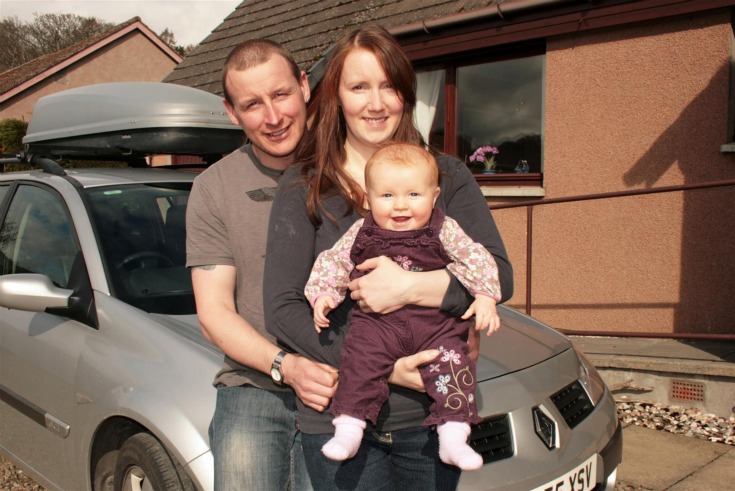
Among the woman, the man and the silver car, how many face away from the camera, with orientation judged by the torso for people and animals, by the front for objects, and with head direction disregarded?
0

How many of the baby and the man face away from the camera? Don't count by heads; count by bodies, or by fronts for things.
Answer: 0

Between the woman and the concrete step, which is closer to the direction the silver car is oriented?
the woman

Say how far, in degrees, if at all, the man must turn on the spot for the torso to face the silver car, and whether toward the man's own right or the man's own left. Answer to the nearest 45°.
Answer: approximately 180°

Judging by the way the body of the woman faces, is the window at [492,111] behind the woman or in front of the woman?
behind

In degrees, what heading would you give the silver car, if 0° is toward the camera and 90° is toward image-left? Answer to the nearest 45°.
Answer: approximately 315°

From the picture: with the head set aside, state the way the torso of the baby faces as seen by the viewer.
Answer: toward the camera

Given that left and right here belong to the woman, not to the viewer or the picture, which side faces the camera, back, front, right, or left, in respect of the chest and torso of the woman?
front

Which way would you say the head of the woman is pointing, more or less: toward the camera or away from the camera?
toward the camera

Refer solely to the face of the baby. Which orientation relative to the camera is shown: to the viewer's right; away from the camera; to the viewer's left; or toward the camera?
toward the camera
